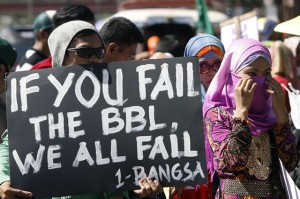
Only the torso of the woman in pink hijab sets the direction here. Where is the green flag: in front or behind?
behind

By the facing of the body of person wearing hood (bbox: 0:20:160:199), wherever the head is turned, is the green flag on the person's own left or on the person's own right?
on the person's own left

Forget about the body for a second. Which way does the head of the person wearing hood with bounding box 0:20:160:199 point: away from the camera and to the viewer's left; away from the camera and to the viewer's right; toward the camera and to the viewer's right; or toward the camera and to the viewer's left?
toward the camera and to the viewer's right
